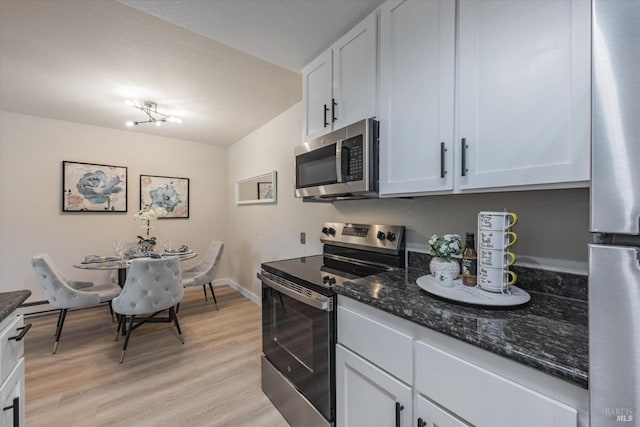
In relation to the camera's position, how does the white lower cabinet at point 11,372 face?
facing to the right of the viewer

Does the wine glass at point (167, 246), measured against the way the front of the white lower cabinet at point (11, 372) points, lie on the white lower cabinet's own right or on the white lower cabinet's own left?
on the white lower cabinet's own left

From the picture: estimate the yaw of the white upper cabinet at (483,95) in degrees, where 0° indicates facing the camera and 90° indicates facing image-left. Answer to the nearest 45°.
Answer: approximately 45°

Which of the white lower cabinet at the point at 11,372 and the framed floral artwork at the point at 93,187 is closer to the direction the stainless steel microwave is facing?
the white lower cabinet
